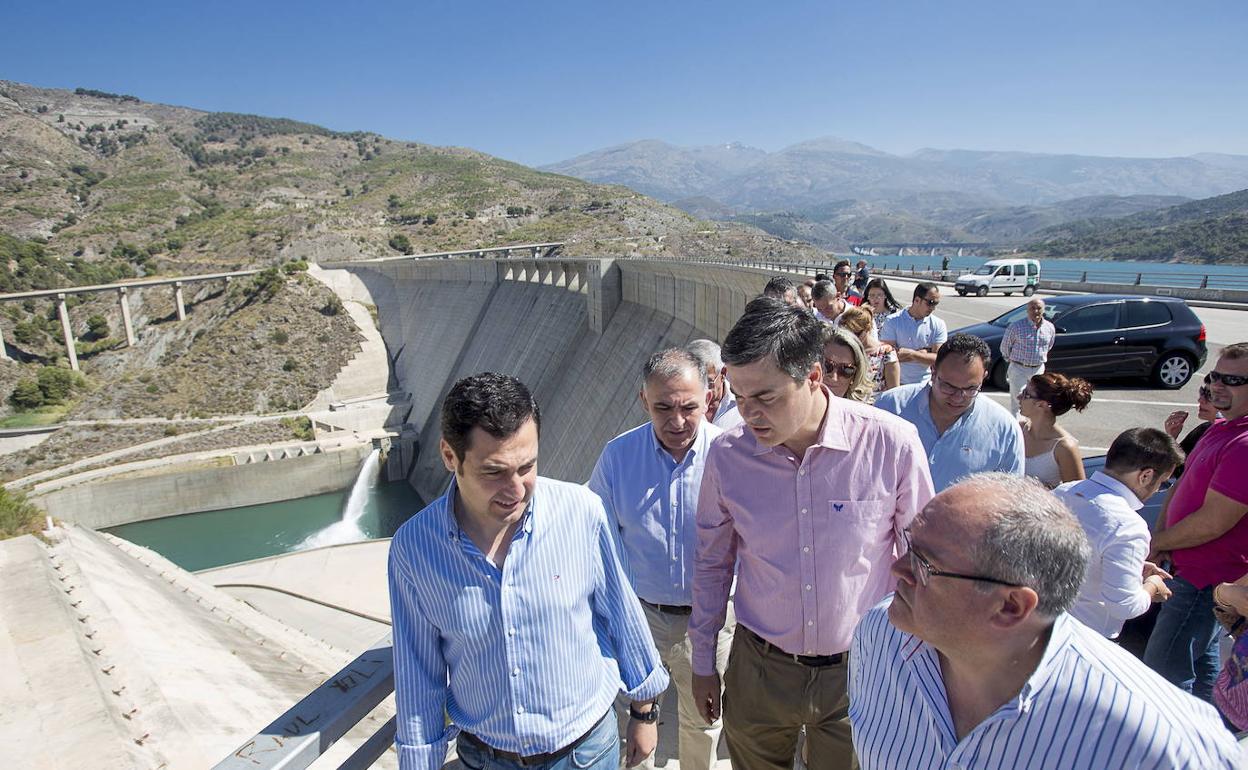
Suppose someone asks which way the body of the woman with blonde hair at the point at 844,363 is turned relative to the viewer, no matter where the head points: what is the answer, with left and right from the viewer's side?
facing the viewer and to the left of the viewer

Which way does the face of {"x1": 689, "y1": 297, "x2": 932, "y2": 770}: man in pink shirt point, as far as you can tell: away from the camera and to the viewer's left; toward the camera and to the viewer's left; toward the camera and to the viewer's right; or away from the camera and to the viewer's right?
toward the camera and to the viewer's left

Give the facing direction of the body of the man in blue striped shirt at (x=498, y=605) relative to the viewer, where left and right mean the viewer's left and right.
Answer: facing the viewer

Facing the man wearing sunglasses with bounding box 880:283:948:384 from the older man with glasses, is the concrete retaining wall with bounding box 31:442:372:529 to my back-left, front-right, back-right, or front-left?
front-left

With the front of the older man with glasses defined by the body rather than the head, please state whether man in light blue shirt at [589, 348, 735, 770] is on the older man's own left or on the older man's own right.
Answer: on the older man's own right

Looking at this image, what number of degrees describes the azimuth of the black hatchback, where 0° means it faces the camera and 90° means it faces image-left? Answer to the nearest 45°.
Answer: approximately 90°

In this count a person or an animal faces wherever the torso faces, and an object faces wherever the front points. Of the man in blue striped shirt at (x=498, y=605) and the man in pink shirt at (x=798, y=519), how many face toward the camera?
2

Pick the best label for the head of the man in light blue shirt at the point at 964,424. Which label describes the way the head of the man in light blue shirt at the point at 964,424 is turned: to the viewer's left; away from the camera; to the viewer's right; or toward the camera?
toward the camera

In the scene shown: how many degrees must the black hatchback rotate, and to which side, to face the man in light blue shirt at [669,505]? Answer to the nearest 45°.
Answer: approximately 90° to its left

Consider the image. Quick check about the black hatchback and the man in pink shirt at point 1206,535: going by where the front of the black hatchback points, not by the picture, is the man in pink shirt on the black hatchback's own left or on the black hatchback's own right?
on the black hatchback's own left

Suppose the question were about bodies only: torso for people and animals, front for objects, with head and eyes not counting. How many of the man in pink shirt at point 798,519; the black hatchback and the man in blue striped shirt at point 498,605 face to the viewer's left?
1

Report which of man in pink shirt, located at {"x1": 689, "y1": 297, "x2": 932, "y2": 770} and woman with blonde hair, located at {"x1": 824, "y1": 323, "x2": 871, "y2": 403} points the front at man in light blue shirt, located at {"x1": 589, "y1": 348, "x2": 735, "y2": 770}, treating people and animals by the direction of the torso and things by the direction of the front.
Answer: the woman with blonde hair

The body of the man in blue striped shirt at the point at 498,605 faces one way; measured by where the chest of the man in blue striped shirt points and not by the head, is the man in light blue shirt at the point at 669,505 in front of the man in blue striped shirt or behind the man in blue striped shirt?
behind

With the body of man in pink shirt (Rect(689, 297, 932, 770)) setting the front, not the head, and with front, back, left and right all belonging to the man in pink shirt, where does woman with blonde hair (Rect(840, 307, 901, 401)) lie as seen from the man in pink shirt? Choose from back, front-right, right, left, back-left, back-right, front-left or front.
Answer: back

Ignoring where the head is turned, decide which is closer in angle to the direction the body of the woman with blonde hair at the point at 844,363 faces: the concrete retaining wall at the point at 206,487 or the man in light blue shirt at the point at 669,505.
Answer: the man in light blue shirt
